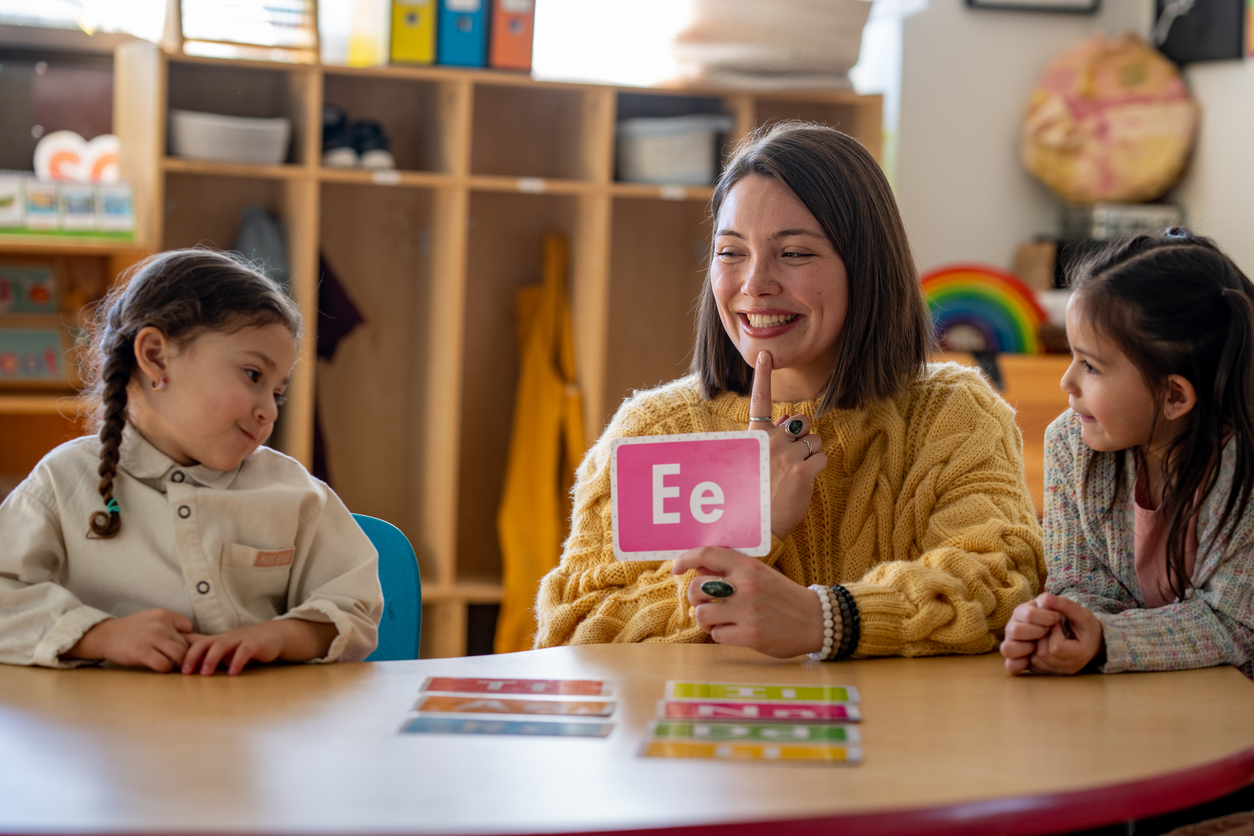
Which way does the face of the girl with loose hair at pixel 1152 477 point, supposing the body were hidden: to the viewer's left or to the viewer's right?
to the viewer's left

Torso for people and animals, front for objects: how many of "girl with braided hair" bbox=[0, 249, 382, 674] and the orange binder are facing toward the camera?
2

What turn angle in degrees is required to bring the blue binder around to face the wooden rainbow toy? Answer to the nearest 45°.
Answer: approximately 90° to its left

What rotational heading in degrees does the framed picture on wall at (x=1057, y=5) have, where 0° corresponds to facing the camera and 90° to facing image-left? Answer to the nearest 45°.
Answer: approximately 0°

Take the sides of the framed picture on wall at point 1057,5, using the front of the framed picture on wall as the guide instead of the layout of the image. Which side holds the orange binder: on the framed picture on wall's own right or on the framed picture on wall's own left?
on the framed picture on wall's own right
